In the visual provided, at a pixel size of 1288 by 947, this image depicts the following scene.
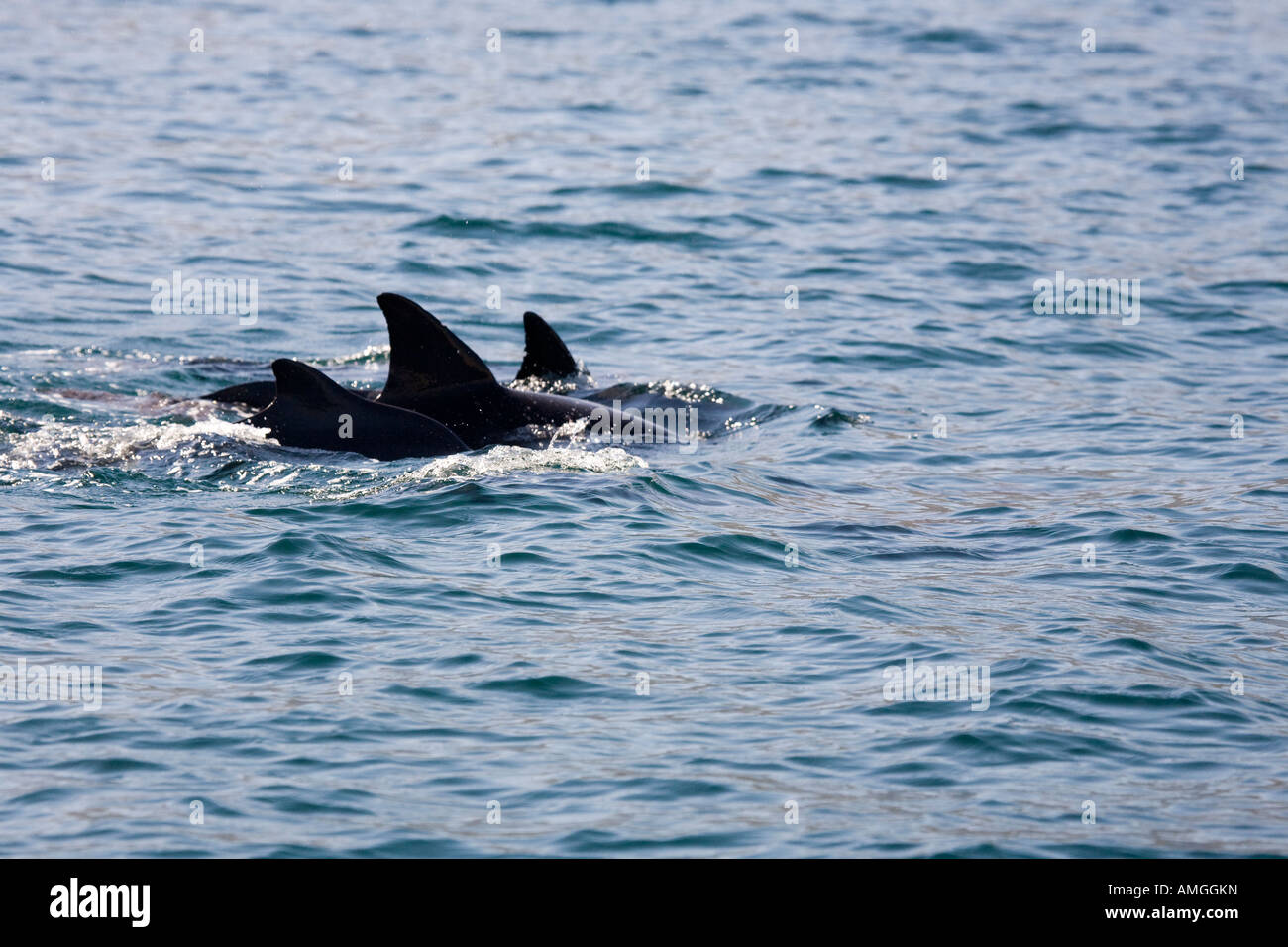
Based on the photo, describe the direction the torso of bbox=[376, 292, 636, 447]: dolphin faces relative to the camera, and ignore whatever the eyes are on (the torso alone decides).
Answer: to the viewer's right

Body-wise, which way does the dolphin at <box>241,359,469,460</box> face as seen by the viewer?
to the viewer's right

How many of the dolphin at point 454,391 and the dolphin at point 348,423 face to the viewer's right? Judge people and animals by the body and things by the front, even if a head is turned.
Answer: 2

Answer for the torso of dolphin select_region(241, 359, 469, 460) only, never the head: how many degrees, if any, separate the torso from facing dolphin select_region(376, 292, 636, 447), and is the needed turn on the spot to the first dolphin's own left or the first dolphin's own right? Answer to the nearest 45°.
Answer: approximately 45° to the first dolphin's own left

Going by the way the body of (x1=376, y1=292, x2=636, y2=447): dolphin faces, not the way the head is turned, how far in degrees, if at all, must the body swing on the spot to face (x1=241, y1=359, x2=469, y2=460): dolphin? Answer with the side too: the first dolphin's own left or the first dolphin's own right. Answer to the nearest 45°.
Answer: approximately 135° to the first dolphin's own right
